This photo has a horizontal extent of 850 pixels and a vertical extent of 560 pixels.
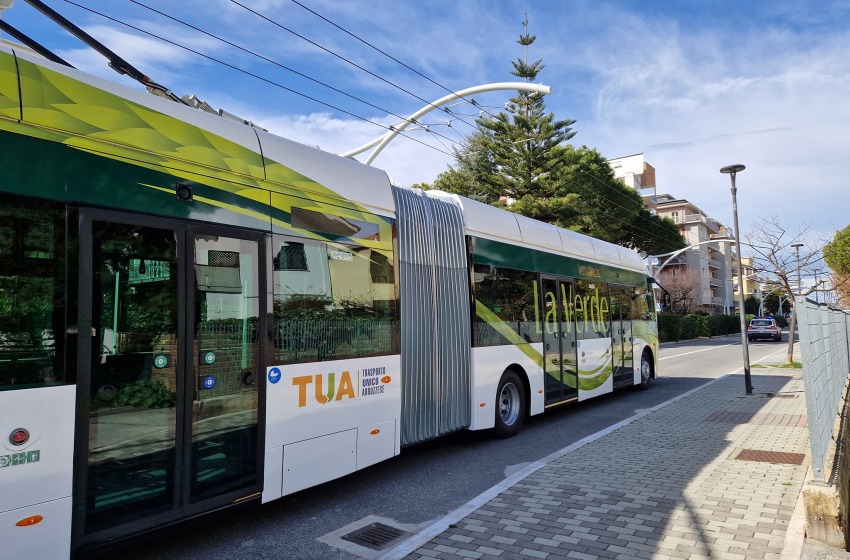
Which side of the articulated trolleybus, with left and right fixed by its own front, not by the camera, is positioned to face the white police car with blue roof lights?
front

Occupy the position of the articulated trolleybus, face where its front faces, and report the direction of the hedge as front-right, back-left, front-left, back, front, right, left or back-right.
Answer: front

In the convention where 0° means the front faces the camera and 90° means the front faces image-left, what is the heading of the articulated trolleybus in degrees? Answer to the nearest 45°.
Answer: approximately 225°

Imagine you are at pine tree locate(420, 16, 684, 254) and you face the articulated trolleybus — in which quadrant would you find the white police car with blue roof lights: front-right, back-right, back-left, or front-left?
back-left
